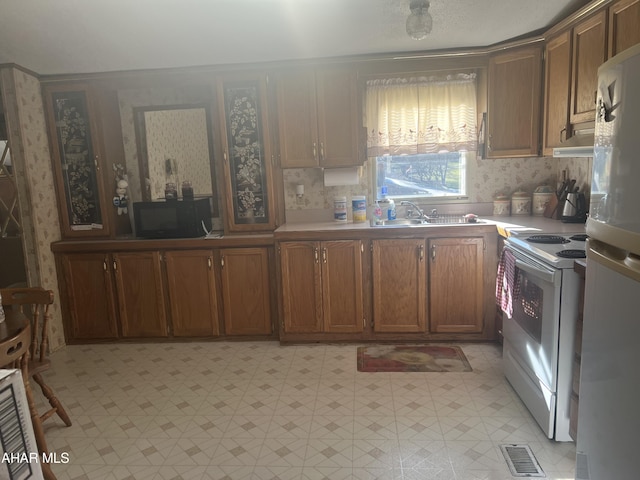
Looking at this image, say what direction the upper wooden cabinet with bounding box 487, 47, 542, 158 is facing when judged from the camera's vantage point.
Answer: facing the viewer and to the left of the viewer

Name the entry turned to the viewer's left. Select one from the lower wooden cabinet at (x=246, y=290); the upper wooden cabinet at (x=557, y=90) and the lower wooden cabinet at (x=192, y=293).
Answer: the upper wooden cabinet

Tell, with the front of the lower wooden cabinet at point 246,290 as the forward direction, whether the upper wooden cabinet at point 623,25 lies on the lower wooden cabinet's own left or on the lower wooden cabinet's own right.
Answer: on the lower wooden cabinet's own left

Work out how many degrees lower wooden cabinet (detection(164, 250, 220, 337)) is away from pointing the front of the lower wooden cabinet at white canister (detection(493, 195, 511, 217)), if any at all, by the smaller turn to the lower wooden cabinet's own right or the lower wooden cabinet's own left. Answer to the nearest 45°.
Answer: approximately 90° to the lower wooden cabinet's own left

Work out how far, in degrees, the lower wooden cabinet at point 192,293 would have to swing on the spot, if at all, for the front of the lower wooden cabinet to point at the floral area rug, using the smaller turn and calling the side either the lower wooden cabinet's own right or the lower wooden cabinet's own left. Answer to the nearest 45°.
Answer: approximately 45° to the lower wooden cabinet's own left

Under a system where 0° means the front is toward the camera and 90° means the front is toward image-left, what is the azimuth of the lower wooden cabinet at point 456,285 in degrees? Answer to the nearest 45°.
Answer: approximately 0°

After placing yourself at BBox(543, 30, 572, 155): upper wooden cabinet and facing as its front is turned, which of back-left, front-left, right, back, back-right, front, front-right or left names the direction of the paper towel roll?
front

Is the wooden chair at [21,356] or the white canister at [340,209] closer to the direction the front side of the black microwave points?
the wooden chair

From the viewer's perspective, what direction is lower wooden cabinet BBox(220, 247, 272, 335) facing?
toward the camera

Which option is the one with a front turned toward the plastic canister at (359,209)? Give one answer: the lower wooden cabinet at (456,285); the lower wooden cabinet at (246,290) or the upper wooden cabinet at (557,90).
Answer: the upper wooden cabinet

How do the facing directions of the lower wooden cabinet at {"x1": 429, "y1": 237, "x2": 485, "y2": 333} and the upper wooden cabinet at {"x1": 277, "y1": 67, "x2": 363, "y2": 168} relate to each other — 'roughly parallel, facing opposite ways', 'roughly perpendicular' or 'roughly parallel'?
roughly parallel

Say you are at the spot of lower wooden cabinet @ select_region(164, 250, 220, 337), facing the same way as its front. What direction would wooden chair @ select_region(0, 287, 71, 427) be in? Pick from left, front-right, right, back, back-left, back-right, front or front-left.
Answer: front-right

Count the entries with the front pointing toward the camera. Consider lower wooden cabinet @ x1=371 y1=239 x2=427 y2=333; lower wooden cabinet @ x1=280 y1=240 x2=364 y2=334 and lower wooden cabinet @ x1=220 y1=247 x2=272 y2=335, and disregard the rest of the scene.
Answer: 3

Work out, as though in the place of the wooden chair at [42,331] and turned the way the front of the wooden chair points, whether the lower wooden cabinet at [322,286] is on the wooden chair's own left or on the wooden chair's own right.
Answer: on the wooden chair's own left

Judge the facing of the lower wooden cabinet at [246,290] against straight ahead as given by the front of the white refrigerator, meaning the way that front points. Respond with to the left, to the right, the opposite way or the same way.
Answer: to the left

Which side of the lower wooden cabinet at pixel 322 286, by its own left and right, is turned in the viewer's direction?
front

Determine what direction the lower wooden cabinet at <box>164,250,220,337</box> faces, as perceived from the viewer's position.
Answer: facing the viewer
